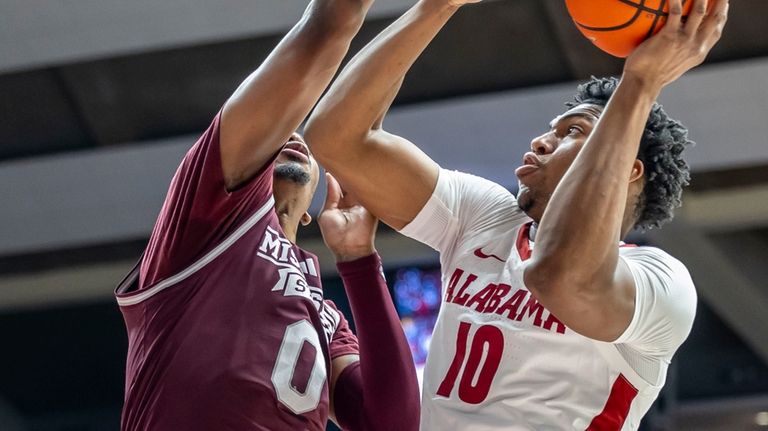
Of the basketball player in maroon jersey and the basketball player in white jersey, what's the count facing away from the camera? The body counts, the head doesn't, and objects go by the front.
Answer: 0

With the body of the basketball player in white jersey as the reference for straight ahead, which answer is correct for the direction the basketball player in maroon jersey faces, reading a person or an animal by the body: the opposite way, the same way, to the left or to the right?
to the left

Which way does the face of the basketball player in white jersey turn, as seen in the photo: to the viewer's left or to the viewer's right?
to the viewer's left

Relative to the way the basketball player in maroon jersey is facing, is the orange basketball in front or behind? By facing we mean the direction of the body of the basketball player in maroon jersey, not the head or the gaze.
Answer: in front

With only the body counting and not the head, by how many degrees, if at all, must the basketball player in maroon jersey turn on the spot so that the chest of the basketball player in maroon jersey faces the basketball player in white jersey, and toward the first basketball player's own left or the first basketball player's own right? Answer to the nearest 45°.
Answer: approximately 45° to the first basketball player's own left

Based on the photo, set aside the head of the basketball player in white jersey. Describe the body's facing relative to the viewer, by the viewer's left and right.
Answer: facing the viewer and to the left of the viewer
